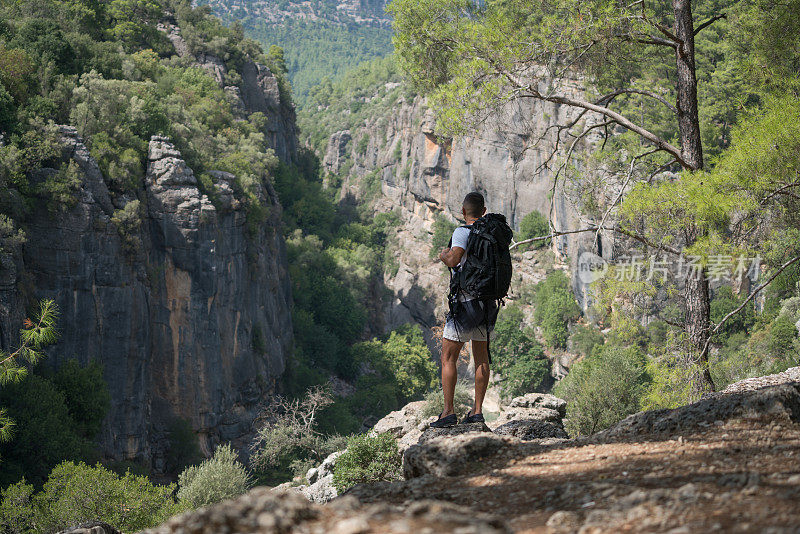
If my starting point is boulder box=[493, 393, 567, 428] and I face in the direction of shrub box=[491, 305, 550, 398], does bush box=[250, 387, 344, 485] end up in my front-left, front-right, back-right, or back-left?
front-left

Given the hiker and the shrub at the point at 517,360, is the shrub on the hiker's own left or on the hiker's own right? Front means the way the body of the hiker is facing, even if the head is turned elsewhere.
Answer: on the hiker's own right

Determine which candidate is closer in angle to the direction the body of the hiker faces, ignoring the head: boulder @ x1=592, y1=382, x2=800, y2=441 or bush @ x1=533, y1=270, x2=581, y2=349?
the bush

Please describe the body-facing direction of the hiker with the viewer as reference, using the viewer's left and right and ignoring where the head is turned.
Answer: facing away from the viewer and to the left of the viewer

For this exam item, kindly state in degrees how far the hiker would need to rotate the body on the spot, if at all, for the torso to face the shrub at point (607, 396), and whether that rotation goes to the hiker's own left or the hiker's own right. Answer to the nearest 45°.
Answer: approximately 45° to the hiker's own right

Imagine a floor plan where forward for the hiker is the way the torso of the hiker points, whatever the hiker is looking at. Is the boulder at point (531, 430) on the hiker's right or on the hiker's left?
on the hiker's right
